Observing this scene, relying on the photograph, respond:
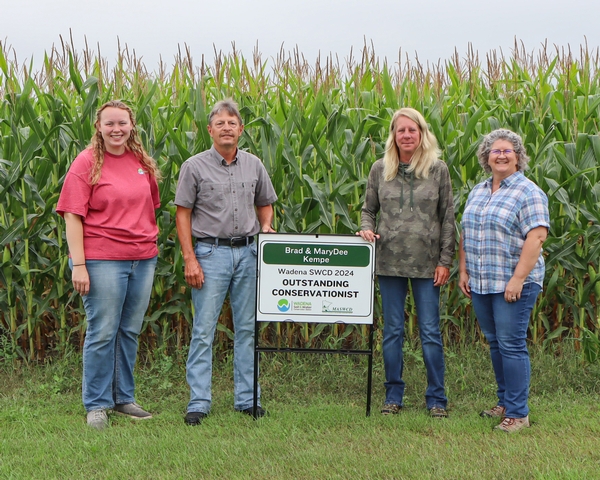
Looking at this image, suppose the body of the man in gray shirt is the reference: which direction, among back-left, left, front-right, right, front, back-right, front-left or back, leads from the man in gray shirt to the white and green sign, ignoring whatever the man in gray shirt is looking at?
left

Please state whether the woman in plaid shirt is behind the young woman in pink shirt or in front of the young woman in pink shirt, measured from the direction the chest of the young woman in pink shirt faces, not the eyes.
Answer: in front

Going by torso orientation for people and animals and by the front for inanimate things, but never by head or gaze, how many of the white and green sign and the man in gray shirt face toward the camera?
2

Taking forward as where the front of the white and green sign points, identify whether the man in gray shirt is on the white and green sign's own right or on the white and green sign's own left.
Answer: on the white and green sign's own right

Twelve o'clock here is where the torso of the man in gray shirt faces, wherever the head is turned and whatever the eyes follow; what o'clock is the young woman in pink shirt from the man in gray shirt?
The young woman in pink shirt is roughly at 3 o'clock from the man in gray shirt.

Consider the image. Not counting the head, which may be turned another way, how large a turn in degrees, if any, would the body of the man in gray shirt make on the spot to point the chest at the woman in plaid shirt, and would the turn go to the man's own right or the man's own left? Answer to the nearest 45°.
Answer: approximately 90° to the man's own left

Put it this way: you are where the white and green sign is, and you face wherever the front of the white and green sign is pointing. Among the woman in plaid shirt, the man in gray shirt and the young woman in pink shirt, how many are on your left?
1

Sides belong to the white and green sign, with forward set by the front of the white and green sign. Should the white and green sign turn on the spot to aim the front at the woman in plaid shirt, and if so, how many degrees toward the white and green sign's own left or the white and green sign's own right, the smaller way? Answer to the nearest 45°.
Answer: approximately 90° to the white and green sign's own left

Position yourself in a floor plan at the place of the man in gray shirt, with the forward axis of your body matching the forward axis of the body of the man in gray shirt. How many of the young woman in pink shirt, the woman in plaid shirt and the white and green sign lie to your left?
2

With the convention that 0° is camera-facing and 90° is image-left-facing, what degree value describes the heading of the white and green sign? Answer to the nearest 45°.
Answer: approximately 0°
